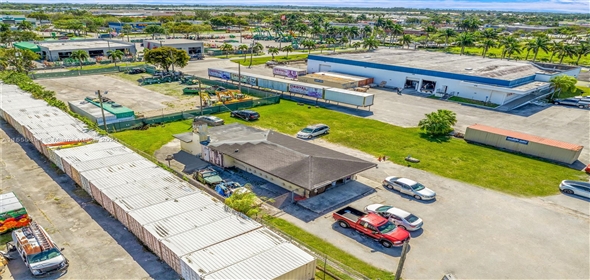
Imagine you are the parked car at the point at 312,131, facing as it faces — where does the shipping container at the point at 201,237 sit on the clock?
The shipping container is roughly at 11 o'clock from the parked car.

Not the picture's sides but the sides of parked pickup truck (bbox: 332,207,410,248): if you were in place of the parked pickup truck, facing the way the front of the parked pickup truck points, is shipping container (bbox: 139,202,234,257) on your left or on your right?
on your right

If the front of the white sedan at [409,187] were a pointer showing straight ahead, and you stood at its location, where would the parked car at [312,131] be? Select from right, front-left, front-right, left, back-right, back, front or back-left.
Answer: back

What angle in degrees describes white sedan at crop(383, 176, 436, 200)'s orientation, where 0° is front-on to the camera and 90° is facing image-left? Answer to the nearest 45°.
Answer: approximately 315°

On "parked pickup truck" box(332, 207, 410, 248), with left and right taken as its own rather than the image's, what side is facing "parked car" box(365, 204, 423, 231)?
left
